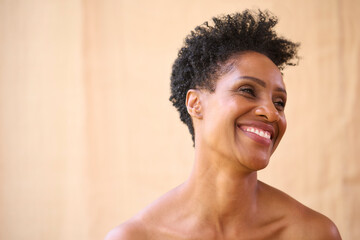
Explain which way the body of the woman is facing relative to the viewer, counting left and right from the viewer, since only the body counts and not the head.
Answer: facing the viewer

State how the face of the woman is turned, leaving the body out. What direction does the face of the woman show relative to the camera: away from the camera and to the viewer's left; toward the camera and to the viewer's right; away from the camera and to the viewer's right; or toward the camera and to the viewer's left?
toward the camera and to the viewer's right
